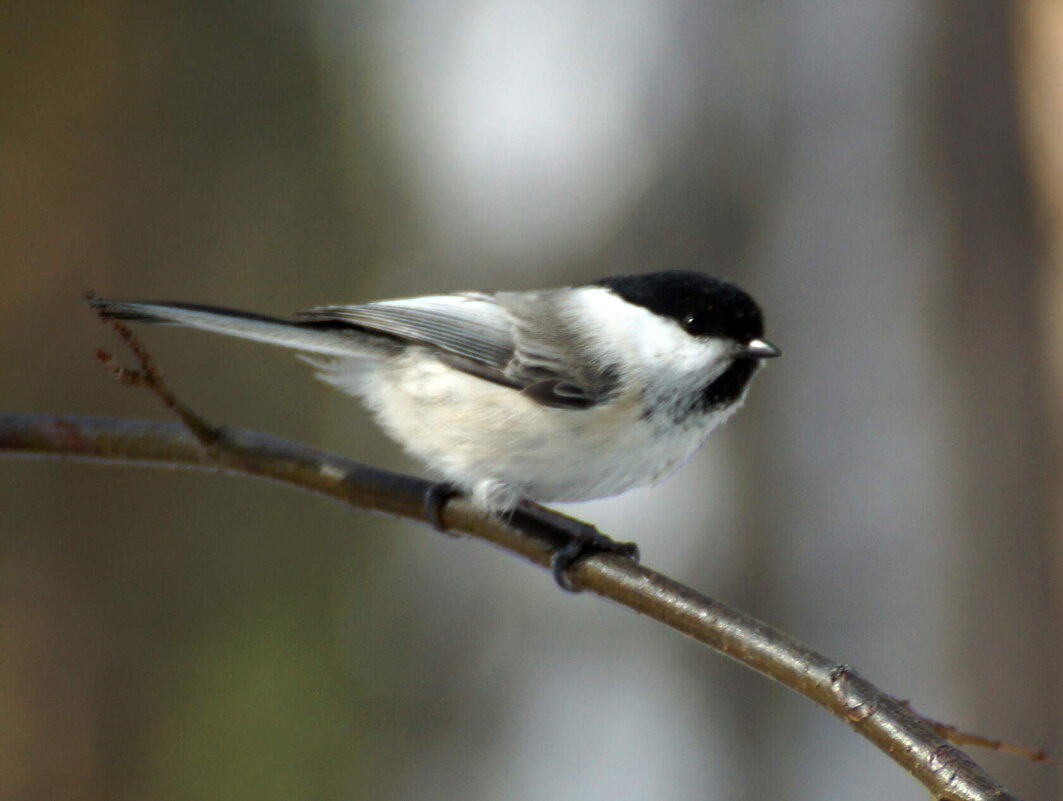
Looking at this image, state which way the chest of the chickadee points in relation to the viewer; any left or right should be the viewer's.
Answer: facing to the right of the viewer

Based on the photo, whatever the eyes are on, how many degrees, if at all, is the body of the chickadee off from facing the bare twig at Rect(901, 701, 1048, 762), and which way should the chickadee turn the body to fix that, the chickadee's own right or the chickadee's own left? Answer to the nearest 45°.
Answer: approximately 45° to the chickadee's own right

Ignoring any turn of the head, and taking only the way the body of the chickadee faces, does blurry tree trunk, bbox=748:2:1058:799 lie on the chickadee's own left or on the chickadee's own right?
on the chickadee's own left
